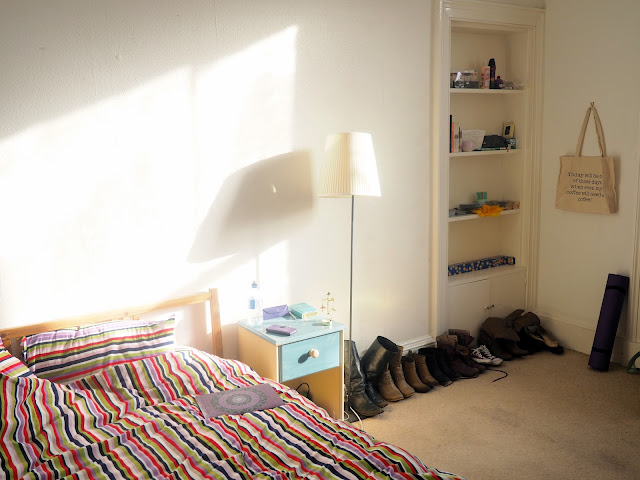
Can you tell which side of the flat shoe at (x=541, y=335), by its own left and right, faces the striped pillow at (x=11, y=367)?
right

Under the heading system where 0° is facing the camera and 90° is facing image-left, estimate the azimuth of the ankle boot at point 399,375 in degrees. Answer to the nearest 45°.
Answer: approximately 315°

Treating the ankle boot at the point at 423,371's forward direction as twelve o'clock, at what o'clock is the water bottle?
The water bottle is roughly at 3 o'clock from the ankle boot.

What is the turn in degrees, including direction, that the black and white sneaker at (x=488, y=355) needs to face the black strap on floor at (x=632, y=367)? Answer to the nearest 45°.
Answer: approximately 45° to its left

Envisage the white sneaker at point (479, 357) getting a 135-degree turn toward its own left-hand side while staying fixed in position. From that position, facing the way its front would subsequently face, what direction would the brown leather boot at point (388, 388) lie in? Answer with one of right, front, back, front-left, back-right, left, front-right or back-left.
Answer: back-left

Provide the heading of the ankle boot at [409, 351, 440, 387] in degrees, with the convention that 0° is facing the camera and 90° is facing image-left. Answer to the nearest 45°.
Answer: approximately 315°

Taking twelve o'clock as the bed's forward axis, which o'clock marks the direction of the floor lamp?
The floor lamp is roughly at 9 o'clock from the bed.

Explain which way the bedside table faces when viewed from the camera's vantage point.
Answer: facing the viewer and to the right of the viewer

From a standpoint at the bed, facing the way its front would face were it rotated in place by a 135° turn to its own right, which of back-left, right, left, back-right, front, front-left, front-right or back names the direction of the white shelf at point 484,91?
back-right

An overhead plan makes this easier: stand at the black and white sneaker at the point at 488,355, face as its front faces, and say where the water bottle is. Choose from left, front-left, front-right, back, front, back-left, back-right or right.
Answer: right
